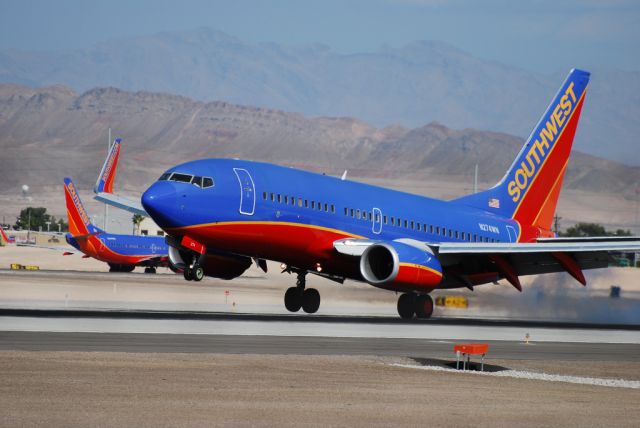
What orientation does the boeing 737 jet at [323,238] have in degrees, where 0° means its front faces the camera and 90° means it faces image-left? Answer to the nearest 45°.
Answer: approximately 45°
